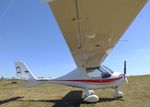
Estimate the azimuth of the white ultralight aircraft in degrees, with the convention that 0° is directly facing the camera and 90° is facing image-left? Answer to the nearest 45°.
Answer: approximately 270°
